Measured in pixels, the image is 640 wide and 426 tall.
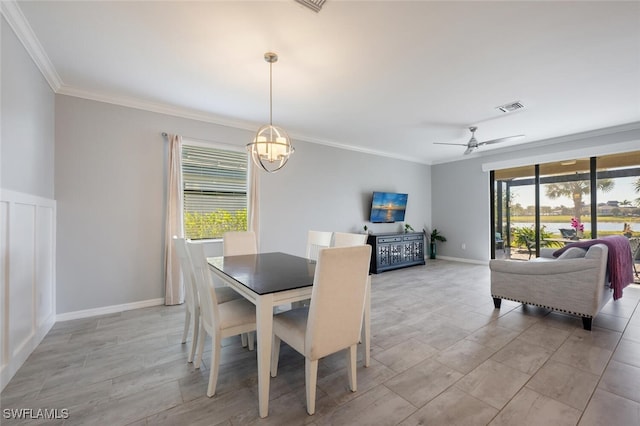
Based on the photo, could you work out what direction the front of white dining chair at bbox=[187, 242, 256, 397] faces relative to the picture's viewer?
facing away from the viewer and to the right of the viewer

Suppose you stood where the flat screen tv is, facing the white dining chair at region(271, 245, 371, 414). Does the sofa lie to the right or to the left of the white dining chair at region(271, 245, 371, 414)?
left

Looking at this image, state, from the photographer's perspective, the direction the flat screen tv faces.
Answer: facing the viewer and to the right of the viewer

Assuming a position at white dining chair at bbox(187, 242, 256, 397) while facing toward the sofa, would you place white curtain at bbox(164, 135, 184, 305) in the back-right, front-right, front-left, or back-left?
back-left

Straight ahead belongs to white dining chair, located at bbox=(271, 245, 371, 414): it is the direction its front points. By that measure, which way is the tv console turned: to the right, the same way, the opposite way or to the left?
the opposite way

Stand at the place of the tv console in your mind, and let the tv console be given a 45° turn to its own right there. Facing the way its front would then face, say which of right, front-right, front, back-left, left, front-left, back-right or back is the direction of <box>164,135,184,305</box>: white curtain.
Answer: front-right

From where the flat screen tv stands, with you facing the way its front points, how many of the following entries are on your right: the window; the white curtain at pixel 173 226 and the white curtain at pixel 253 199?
3

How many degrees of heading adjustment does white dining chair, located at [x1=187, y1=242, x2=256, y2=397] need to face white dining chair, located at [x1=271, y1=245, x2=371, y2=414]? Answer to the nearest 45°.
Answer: approximately 90° to its right

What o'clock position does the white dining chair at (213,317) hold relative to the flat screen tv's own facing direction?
The white dining chair is roughly at 2 o'clock from the flat screen tv.

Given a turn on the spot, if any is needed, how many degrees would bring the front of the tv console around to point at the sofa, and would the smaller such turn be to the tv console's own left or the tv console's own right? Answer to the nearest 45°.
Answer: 0° — it already faces it

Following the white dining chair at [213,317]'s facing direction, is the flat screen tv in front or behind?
in front

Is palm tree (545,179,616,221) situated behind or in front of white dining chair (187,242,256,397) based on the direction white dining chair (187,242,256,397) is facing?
in front

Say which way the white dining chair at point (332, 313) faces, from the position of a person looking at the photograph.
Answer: facing away from the viewer and to the left of the viewer
